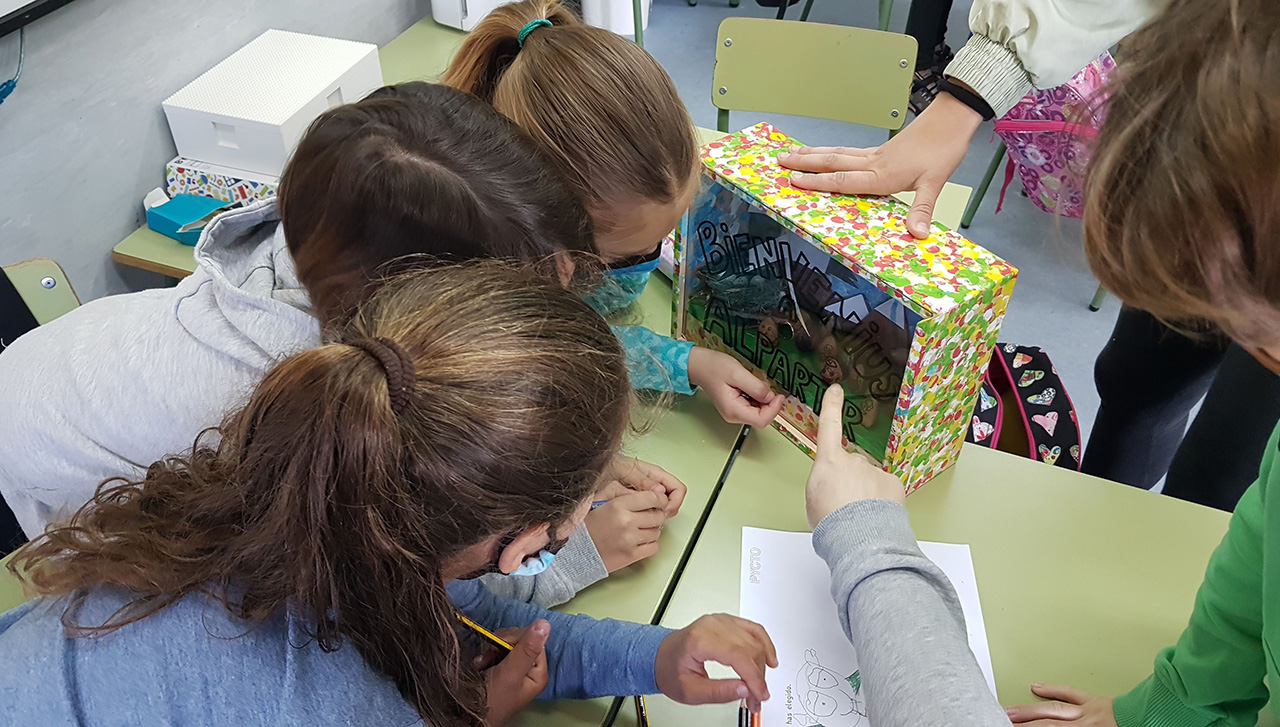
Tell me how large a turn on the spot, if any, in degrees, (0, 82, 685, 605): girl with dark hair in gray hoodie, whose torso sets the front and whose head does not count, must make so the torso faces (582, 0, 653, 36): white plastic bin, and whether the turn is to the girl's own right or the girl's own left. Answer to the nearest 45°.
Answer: approximately 45° to the girl's own left

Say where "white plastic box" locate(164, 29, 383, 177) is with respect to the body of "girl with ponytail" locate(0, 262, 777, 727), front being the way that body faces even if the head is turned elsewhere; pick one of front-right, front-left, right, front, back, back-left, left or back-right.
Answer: front-left

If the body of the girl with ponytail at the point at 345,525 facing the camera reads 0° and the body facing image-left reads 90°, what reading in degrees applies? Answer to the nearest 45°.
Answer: approximately 225°

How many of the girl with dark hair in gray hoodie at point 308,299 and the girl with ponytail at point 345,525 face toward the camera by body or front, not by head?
0

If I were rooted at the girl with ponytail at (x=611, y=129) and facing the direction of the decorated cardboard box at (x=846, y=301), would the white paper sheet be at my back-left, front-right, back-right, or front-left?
front-right

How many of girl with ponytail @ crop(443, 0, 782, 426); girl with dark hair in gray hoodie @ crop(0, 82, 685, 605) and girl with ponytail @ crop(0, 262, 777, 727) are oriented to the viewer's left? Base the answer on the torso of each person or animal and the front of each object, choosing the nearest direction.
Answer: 0

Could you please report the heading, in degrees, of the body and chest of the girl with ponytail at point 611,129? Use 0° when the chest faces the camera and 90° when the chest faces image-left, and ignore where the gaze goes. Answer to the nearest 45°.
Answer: approximately 315°

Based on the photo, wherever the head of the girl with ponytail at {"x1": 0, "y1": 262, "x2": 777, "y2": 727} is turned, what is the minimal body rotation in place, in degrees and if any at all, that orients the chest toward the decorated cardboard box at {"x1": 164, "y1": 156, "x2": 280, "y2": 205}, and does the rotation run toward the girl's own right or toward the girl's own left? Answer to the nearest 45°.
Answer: approximately 45° to the girl's own left

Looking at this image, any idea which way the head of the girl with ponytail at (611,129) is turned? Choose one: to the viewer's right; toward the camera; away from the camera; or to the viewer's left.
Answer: to the viewer's right

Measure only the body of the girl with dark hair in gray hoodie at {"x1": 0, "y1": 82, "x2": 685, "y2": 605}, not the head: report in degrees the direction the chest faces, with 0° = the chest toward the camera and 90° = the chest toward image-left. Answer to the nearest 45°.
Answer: approximately 270°
